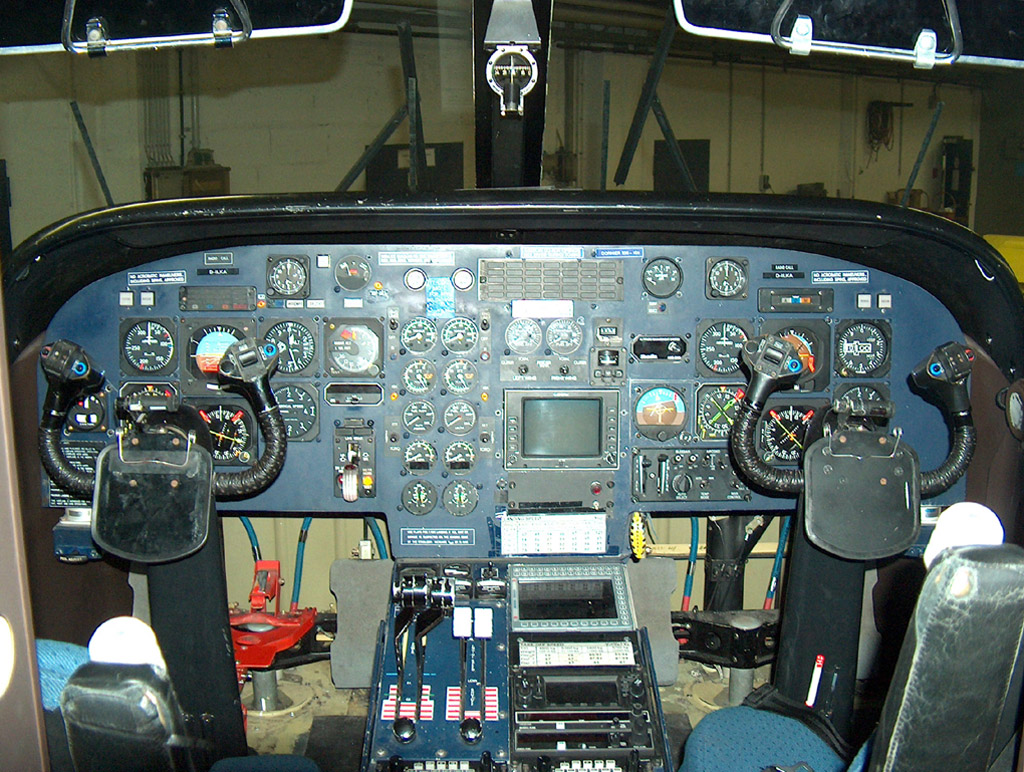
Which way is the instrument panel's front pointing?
toward the camera
